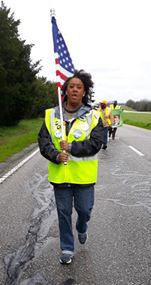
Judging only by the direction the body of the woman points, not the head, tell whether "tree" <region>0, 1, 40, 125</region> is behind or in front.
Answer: behind

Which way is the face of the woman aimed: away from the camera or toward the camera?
toward the camera

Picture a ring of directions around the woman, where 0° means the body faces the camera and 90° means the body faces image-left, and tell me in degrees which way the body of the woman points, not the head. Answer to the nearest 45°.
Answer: approximately 0°
